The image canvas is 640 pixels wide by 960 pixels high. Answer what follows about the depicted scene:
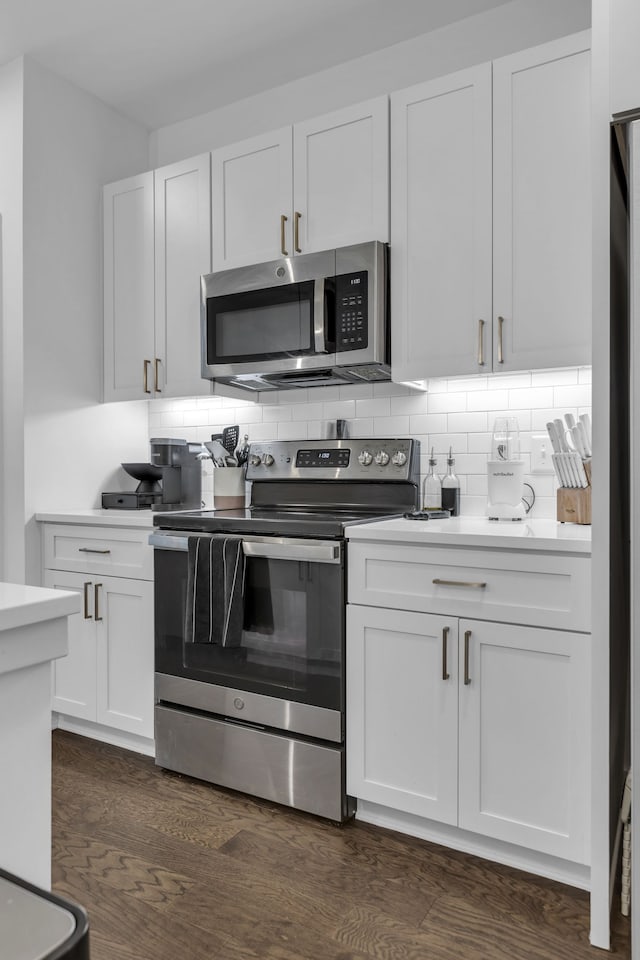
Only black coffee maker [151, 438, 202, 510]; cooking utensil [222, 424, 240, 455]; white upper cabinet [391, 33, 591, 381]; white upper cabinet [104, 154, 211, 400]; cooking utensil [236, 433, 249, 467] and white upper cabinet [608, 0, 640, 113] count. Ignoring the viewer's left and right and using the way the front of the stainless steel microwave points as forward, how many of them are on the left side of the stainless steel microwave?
2

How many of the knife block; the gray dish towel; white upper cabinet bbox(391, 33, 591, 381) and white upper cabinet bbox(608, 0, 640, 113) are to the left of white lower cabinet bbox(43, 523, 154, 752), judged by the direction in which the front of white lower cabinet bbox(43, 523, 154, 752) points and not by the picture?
4

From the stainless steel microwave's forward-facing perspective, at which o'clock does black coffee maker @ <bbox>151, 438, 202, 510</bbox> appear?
The black coffee maker is roughly at 3 o'clock from the stainless steel microwave.

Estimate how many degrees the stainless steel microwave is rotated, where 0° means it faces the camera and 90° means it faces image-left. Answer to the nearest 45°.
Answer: approximately 45°

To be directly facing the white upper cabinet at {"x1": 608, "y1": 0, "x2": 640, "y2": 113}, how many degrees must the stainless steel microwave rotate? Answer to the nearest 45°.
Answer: approximately 90° to its left

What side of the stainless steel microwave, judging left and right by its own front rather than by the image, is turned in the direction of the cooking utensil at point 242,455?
right

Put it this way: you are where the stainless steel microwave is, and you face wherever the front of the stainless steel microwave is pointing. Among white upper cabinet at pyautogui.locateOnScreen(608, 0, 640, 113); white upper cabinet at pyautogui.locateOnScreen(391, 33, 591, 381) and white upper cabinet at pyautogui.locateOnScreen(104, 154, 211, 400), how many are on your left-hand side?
2

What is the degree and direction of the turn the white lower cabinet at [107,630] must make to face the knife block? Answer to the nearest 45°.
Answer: approximately 90° to its left

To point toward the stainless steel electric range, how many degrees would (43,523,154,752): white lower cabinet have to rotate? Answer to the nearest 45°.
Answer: approximately 90° to its left

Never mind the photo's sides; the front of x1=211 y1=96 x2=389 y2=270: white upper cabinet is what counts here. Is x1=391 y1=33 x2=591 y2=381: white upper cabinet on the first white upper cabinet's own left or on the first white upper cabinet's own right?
on the first white upper cabinet's own left

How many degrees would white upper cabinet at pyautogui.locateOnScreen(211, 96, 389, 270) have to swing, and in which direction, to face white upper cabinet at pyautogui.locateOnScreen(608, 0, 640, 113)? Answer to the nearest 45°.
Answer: approximately 90° to its left
